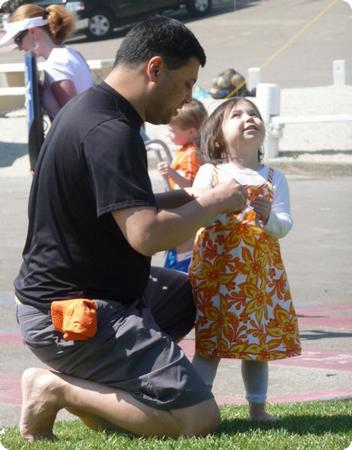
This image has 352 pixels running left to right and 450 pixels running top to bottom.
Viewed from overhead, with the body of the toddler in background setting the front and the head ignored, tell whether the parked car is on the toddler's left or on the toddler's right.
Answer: on the toddler's right

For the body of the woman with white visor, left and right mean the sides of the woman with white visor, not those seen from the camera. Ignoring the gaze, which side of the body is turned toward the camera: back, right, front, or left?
left

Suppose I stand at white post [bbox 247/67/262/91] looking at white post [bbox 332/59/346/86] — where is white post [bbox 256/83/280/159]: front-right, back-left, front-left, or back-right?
back-right
